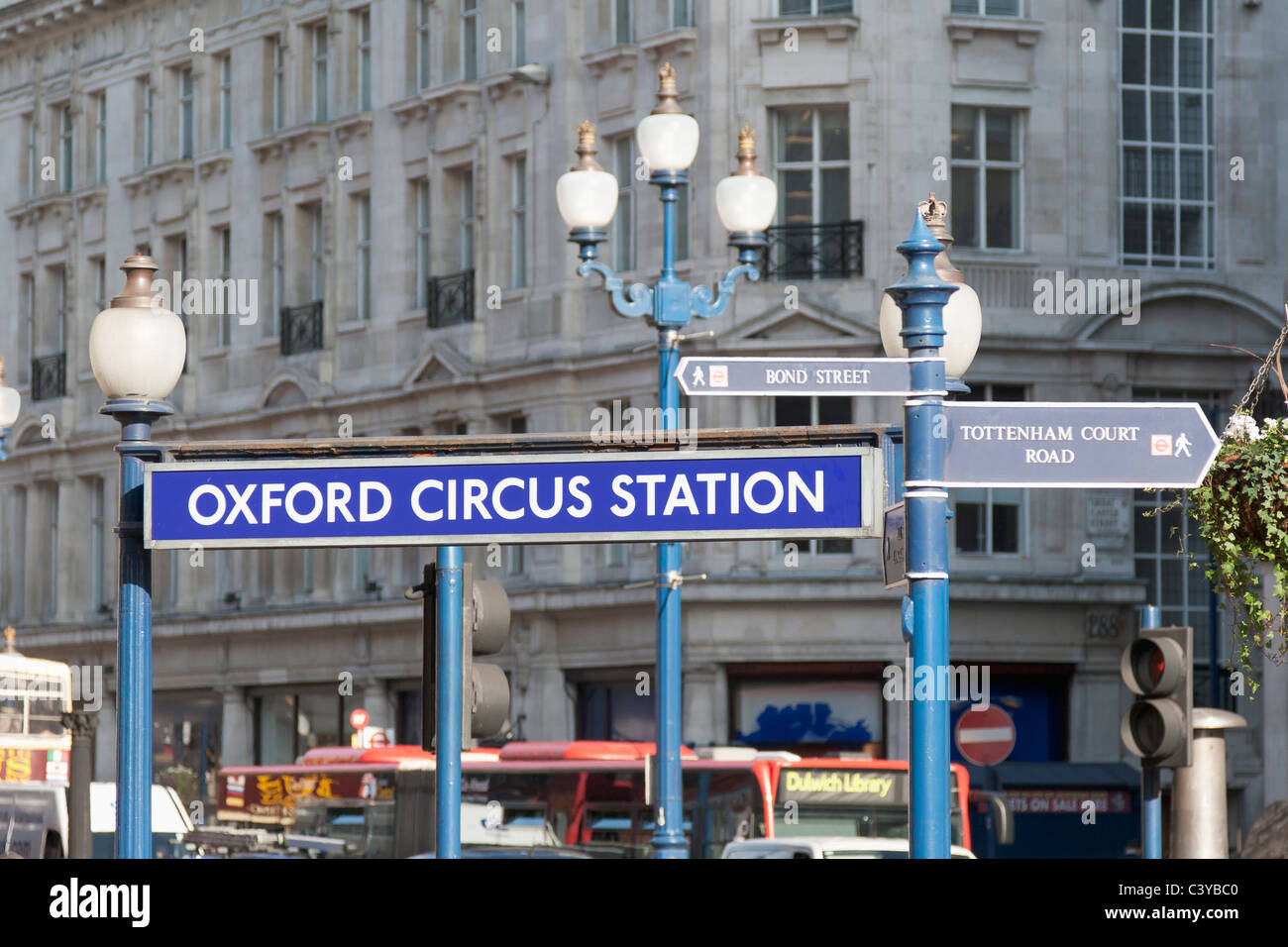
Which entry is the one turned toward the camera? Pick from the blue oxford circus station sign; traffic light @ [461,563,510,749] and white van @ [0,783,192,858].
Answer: the blue oxford circus station sign

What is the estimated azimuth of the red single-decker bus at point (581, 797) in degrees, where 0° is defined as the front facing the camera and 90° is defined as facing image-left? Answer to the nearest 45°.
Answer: approximately 315°

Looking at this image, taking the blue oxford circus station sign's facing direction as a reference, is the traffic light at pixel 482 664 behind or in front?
behind

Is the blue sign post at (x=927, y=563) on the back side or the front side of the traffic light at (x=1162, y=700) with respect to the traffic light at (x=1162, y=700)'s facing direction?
on the front side

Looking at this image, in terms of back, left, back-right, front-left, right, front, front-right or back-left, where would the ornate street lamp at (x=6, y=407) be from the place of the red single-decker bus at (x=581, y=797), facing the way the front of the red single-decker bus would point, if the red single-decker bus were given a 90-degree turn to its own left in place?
back

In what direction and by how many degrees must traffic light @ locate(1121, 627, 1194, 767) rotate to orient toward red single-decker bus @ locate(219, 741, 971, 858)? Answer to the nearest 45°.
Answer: approximately 135° to its right

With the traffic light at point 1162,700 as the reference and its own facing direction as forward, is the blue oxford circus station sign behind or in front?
in front

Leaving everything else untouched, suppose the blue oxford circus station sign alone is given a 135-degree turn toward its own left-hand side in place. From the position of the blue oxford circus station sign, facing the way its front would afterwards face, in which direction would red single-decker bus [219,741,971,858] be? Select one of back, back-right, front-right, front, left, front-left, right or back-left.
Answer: front-left

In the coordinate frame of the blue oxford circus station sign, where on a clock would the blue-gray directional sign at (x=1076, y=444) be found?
The blue-gray directional sign is roughly at 10 o'clock from the blue oxford circus station sign.
